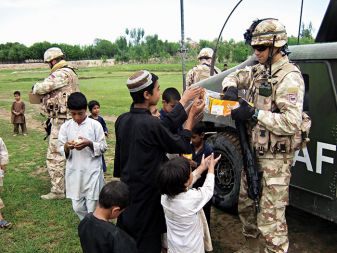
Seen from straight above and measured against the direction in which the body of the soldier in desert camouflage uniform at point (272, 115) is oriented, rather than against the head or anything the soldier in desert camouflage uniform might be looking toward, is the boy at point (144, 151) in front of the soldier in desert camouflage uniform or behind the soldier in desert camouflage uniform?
in front

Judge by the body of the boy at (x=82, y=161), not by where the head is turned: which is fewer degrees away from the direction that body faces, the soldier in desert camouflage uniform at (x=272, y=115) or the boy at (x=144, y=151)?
the boy

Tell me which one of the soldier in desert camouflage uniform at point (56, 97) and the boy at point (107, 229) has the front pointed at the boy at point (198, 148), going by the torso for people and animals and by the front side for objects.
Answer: the boy at point (107, 229)

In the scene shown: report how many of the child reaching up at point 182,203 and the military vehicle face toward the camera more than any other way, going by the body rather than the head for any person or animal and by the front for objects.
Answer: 0

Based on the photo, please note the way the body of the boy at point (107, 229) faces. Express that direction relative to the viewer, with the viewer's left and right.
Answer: facing away from the viewer and to the right of the viewer

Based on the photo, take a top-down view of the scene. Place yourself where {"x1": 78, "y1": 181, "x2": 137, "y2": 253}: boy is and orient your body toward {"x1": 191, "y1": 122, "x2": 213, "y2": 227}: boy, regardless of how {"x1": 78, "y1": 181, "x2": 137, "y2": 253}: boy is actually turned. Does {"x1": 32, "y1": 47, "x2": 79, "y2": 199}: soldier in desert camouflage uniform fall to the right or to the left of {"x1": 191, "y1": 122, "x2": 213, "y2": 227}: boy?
left

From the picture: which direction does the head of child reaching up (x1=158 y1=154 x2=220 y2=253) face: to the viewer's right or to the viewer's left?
to the viewer's right

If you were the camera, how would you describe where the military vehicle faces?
facing away from the viewer and to the left of the viewer

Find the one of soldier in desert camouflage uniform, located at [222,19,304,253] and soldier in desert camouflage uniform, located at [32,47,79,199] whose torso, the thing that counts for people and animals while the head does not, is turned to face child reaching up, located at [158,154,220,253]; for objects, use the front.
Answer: soldier in desert camouflage uniform, located at [222,19,304,253]

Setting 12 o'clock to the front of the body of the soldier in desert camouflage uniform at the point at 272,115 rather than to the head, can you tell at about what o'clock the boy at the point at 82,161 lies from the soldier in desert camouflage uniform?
The boy is roughly at 2 o'clock from the soldier in desert camouflage uniform.

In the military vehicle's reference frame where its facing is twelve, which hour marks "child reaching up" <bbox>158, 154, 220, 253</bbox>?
The child reaching up is roughly at 9 o'clock from the military vehicle.
